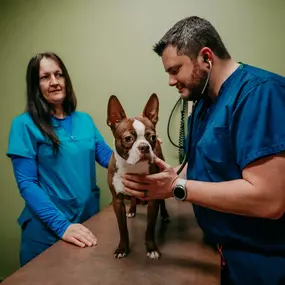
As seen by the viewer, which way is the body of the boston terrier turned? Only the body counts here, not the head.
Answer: toward the camera

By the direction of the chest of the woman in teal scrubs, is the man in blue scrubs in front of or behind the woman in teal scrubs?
in front

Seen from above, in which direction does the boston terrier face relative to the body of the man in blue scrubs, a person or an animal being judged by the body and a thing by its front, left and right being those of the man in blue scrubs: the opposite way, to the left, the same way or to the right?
to the left

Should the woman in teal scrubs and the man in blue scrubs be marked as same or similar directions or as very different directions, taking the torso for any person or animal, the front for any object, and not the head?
very different directions

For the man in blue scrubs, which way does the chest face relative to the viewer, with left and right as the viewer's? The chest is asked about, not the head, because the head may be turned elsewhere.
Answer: facing to the left of the viewer

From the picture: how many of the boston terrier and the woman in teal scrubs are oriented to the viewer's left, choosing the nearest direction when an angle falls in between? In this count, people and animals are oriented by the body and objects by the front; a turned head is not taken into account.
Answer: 0

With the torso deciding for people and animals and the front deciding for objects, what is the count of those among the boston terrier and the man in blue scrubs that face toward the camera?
1

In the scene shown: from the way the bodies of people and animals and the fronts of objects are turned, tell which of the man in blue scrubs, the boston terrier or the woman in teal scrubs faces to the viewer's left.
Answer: the man in blue scrubs

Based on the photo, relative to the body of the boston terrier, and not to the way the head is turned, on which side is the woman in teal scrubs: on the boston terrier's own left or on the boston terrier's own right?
on the boston terrier's own right

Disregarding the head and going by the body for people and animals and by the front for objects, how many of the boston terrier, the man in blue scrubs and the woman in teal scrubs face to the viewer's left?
1

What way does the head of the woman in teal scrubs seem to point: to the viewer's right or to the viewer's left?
to the viewer's right
